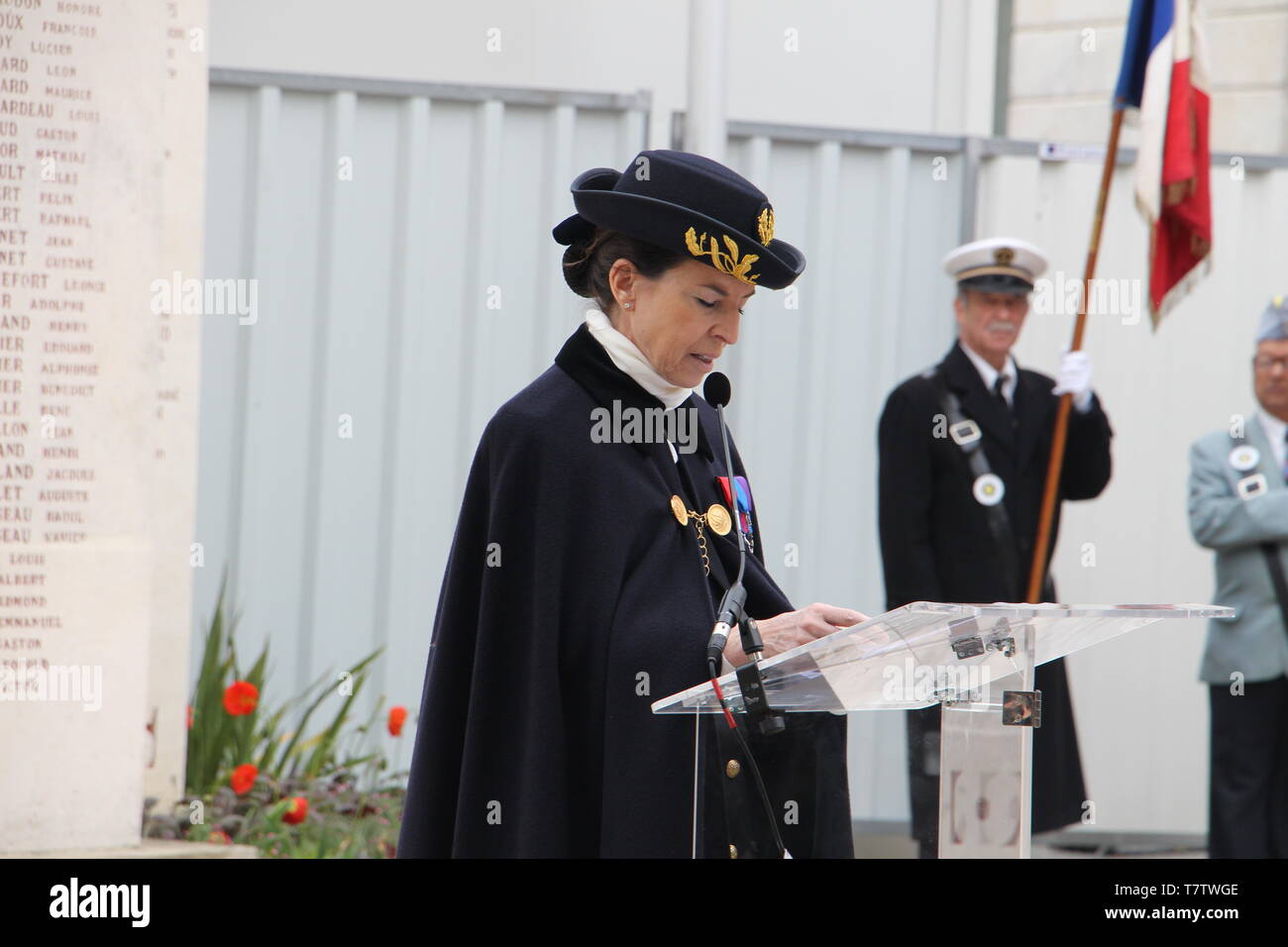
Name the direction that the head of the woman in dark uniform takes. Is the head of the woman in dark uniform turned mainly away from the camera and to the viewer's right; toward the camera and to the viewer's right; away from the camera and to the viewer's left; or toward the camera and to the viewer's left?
toward the camera and to the viewer's right

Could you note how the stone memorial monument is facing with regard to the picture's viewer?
facing the viewer and to the right of the viewer

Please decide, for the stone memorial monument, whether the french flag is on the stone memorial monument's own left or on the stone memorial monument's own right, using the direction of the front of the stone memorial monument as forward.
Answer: on the stone memorial monument's own left

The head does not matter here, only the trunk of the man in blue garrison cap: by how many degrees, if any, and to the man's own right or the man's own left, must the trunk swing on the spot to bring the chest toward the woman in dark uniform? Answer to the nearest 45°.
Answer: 0° — they already face them

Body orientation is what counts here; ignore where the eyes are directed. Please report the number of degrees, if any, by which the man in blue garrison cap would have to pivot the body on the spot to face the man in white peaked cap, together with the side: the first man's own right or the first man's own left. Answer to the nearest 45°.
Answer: approximately 90° to the first man's own right

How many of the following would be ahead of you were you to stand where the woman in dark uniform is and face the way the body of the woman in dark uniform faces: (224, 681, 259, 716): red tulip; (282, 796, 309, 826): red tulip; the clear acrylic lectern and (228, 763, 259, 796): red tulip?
1

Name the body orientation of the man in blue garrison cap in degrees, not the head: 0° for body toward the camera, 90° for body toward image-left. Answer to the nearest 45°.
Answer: approximately 0°
